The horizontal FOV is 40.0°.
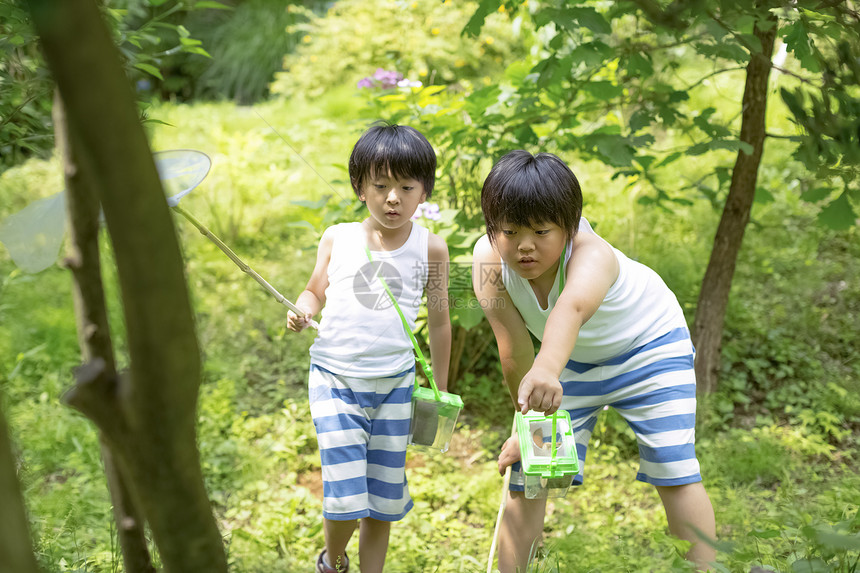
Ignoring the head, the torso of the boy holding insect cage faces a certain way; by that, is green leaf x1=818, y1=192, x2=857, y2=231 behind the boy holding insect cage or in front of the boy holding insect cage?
behind

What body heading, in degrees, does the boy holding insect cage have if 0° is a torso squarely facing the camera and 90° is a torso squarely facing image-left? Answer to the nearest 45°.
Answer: approximately 45°

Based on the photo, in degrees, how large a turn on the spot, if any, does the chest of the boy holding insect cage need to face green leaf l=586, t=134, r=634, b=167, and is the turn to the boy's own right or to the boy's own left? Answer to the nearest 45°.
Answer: approximately 135° to the boy's own right

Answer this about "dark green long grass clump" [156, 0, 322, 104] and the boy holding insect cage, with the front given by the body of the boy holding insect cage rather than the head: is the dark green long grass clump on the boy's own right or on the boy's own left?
on the boy's own right

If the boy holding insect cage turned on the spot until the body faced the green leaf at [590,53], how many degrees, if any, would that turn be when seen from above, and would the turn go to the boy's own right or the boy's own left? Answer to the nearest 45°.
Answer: approximately 135° to the boy's own right

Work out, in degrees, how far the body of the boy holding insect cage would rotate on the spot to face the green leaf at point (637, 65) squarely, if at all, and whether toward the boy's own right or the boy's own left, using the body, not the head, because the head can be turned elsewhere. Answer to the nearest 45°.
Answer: approximately 135° to the boy's own right
